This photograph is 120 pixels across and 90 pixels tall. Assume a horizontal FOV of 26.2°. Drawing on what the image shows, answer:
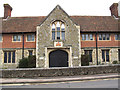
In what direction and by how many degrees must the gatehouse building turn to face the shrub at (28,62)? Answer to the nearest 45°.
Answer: approximately 45° to its right

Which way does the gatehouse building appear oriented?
toward the camera
